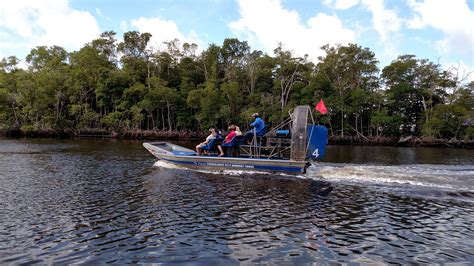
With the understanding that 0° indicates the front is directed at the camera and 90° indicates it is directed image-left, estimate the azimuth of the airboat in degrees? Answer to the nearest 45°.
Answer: approximately 90°

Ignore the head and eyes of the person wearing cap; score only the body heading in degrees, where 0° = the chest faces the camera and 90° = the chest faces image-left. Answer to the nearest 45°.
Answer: approximately 90°
